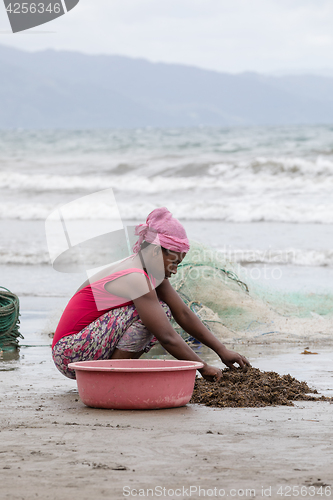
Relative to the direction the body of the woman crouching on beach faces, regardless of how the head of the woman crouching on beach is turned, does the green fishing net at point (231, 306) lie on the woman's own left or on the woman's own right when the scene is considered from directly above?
on the woman's own left

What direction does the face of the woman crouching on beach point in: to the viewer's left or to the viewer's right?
to the viewer's right

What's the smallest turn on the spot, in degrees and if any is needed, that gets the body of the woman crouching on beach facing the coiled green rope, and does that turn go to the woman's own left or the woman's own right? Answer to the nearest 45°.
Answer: approximately 135° to the woman's own left

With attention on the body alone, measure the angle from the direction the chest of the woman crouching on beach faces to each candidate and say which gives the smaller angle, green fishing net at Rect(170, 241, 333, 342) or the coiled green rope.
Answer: the green fishing net

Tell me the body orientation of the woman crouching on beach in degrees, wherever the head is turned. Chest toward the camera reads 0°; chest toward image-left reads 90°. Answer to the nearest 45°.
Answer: approximately 270°
